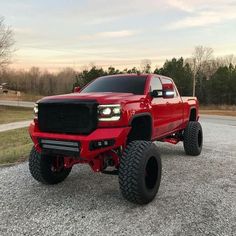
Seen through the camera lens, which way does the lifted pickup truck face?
facing the viewer and to the left of the viewer
